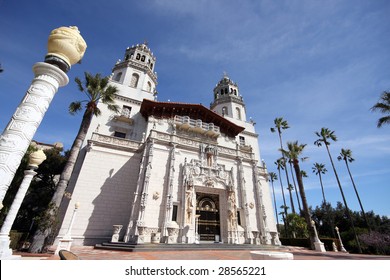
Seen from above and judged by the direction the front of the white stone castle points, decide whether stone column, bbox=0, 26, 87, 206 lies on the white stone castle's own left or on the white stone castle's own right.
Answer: on the white stone castle's own right

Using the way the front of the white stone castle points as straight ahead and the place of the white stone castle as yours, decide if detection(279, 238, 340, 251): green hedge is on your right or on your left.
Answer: on your left

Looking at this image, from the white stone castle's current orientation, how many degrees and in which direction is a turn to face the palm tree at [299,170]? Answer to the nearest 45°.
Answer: approximately 45° to its left

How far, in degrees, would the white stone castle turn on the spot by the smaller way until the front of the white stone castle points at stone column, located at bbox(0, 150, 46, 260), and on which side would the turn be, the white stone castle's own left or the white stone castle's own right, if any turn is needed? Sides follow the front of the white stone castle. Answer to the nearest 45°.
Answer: approximately 90° to the white stone castle's own right

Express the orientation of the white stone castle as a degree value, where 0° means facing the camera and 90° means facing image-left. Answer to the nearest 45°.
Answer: approximately 315°
